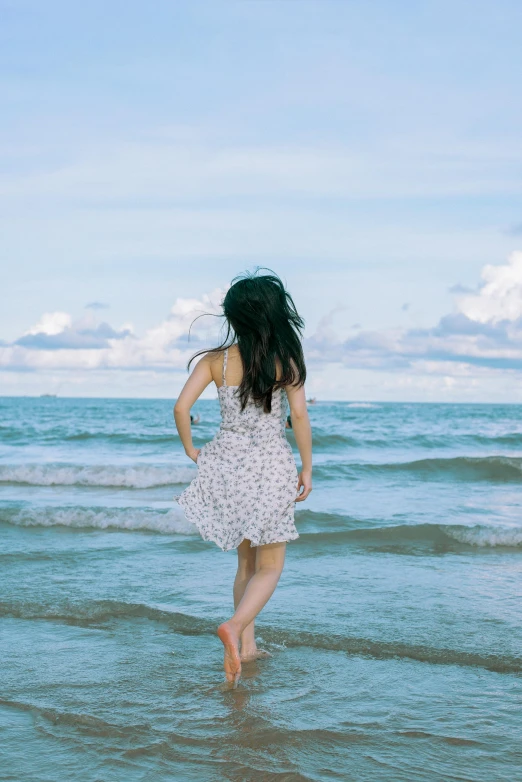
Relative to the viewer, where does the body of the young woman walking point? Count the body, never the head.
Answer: away from the camera

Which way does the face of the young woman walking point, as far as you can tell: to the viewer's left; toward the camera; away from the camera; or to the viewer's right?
away from the camera
